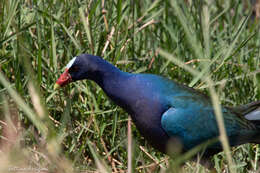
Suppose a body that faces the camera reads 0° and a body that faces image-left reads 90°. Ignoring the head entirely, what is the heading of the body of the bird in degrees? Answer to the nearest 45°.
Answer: approximately 90°
